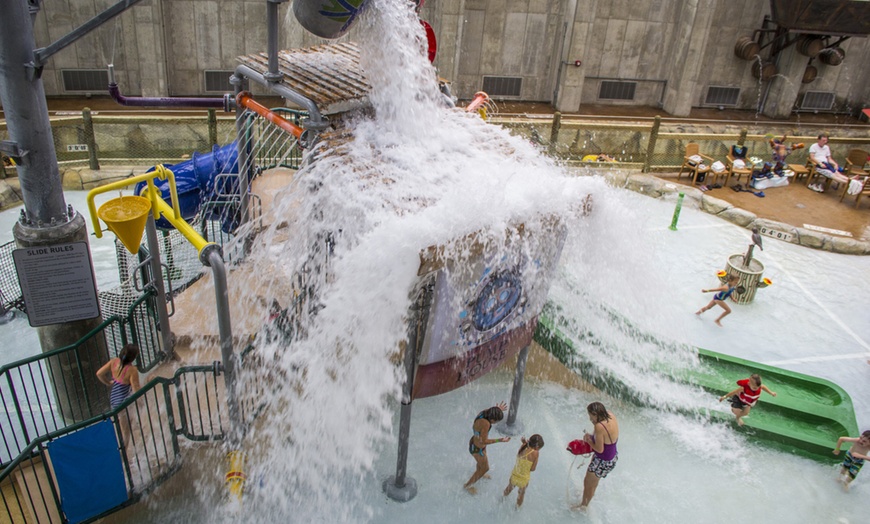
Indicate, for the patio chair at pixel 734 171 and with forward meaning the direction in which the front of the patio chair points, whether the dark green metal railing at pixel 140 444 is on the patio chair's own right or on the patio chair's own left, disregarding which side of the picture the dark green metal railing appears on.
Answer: on the patio chair's own right
